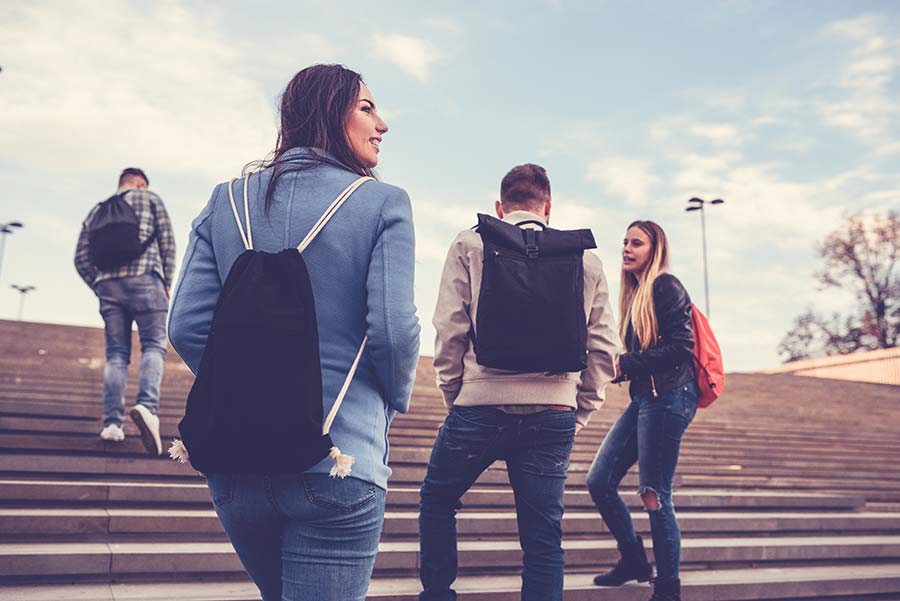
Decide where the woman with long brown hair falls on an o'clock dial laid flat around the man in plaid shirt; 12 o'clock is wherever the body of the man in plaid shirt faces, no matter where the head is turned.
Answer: The woman with long brown hair is roughly at 6 o'clock from the man in plaid shirt.

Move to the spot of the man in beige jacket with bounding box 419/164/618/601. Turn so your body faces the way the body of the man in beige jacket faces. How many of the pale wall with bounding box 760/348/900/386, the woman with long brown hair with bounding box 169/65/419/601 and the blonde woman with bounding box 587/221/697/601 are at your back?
1

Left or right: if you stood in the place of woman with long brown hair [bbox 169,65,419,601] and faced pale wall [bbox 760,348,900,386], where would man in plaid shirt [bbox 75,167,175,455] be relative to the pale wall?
left

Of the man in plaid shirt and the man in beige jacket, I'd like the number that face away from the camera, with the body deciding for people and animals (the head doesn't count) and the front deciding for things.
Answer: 2

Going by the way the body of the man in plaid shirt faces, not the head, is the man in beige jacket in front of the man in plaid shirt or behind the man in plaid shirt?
behind

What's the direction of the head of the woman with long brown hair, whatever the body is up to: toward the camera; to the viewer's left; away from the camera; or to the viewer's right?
to the viewer's right

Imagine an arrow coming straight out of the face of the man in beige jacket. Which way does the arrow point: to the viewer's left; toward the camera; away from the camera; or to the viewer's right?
away from the camera

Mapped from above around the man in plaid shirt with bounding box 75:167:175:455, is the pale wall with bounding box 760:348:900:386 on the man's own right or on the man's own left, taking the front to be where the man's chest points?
on the man's own right

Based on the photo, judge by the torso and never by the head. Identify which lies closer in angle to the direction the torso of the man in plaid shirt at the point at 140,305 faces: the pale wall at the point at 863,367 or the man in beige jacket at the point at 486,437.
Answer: the pale wall

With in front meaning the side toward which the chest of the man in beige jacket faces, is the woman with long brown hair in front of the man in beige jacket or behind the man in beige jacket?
behind

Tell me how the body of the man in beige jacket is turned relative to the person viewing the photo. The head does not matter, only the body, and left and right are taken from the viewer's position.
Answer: facing away from the viewer

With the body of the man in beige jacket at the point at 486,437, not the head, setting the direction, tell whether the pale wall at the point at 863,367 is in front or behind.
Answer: in front

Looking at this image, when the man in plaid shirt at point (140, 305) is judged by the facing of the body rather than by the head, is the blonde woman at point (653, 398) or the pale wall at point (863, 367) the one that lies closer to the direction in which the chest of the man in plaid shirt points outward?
the pale wall

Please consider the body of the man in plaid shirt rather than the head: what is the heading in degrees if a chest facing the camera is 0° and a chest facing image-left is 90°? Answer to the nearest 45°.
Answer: approximately 180°

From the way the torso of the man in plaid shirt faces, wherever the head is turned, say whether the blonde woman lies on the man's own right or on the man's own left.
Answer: on the man's own right
